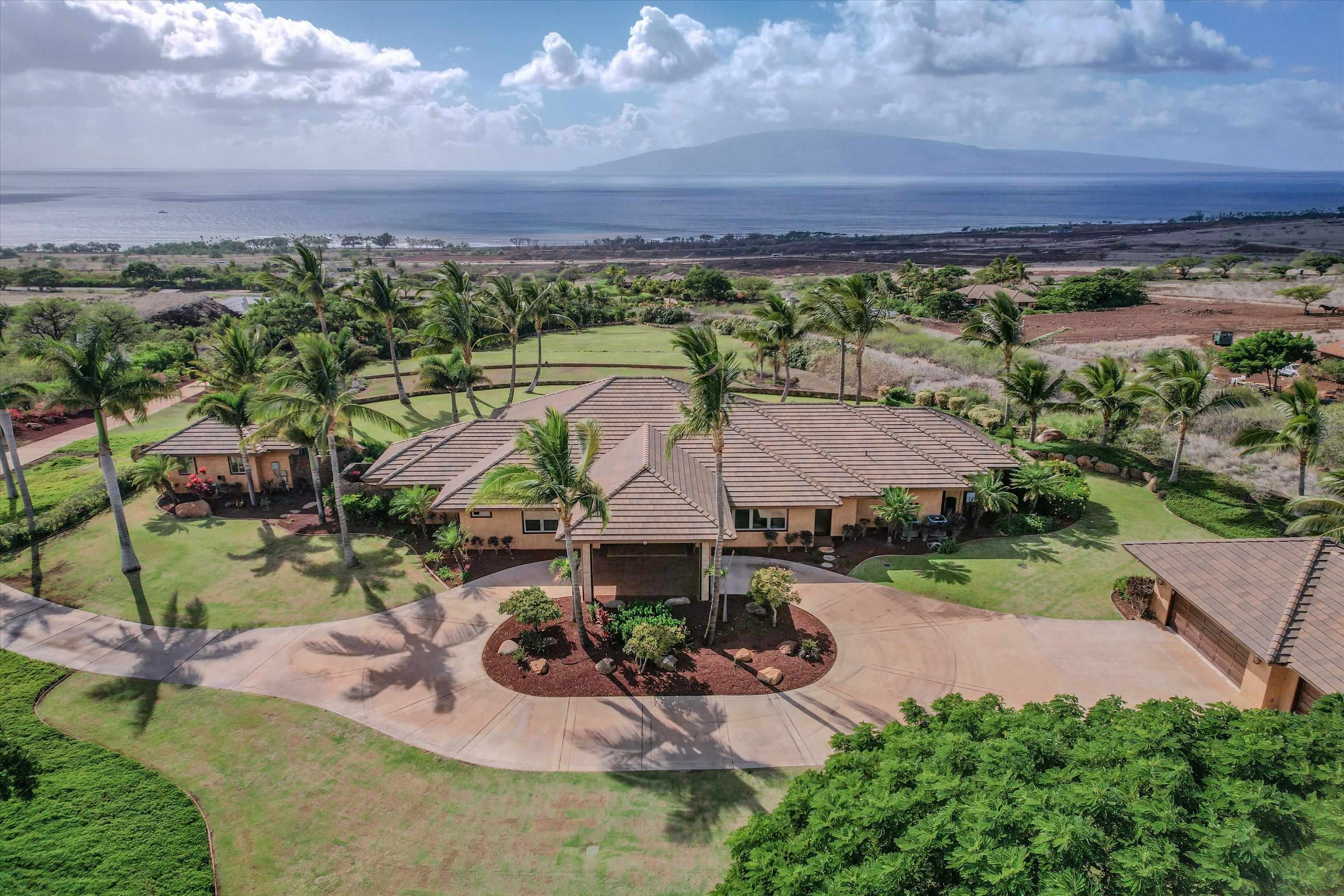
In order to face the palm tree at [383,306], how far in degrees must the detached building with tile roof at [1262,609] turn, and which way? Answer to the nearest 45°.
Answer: approximately 45° to its right

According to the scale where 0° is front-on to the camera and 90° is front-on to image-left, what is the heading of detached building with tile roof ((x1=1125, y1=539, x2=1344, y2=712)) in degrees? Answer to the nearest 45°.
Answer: approximately 45°

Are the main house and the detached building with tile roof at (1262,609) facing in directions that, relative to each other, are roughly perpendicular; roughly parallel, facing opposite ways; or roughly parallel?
roughly perpendicular

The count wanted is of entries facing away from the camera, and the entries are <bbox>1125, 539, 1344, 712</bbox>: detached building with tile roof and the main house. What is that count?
0

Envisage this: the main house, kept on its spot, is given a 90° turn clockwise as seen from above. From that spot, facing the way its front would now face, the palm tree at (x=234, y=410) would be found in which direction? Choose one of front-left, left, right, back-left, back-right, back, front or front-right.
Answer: front

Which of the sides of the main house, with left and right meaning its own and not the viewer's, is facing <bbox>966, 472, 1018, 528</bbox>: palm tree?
left

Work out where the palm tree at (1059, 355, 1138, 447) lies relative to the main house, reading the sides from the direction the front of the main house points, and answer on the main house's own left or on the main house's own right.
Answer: on the main house's own left

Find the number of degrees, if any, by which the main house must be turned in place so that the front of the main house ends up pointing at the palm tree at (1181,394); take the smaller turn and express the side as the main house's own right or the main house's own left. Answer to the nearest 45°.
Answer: approximately 90° to the main house's own left

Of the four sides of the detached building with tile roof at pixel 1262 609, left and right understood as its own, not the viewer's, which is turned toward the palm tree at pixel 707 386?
front

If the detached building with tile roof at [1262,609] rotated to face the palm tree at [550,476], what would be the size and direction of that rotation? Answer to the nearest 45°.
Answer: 0° — it already faces it

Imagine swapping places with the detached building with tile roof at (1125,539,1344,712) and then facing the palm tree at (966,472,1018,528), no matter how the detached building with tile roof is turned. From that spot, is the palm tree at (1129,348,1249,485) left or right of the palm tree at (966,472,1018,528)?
right

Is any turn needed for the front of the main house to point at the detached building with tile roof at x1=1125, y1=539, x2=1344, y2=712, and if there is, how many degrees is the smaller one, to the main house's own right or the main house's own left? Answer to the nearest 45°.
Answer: approximately 45° to the main house's own left

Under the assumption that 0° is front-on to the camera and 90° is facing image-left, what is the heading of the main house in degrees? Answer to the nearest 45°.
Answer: approximately 0°

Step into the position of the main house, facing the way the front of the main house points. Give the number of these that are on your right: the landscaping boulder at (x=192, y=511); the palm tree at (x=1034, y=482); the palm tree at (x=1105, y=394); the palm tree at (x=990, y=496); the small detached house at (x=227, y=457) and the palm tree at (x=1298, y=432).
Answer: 2

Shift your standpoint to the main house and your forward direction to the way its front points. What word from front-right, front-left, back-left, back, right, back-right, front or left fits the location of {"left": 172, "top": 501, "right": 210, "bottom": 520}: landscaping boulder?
right
